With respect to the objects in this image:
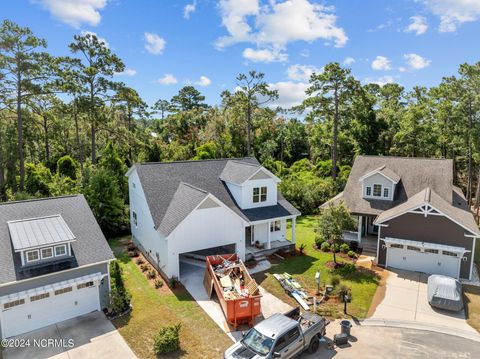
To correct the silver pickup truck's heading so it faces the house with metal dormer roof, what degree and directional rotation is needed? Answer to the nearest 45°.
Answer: approximately 45° to its right

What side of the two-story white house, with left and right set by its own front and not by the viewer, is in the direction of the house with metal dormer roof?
right

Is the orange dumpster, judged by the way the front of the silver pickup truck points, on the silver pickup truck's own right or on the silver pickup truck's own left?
on the silver pickup truck's own right

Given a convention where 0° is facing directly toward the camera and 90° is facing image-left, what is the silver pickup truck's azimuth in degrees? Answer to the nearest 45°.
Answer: approximately 45°

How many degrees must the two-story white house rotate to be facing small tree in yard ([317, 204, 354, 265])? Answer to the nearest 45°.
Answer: approximately 45° to its left

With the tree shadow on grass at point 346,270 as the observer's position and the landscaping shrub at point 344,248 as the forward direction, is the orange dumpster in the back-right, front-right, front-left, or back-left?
back-left

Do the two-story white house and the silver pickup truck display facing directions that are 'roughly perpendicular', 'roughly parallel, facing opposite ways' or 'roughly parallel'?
roughly perpendicular

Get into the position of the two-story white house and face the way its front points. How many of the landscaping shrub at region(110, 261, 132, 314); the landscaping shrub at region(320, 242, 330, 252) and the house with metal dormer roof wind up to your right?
2

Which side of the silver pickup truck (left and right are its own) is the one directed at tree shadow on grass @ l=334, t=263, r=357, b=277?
back

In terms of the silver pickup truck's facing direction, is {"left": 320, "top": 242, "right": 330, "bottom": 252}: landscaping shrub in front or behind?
behind

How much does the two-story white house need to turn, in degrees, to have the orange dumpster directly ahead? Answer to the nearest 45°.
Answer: approximately 45° to its right

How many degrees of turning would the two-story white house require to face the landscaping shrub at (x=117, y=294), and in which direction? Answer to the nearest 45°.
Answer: approximately 90° to its right
